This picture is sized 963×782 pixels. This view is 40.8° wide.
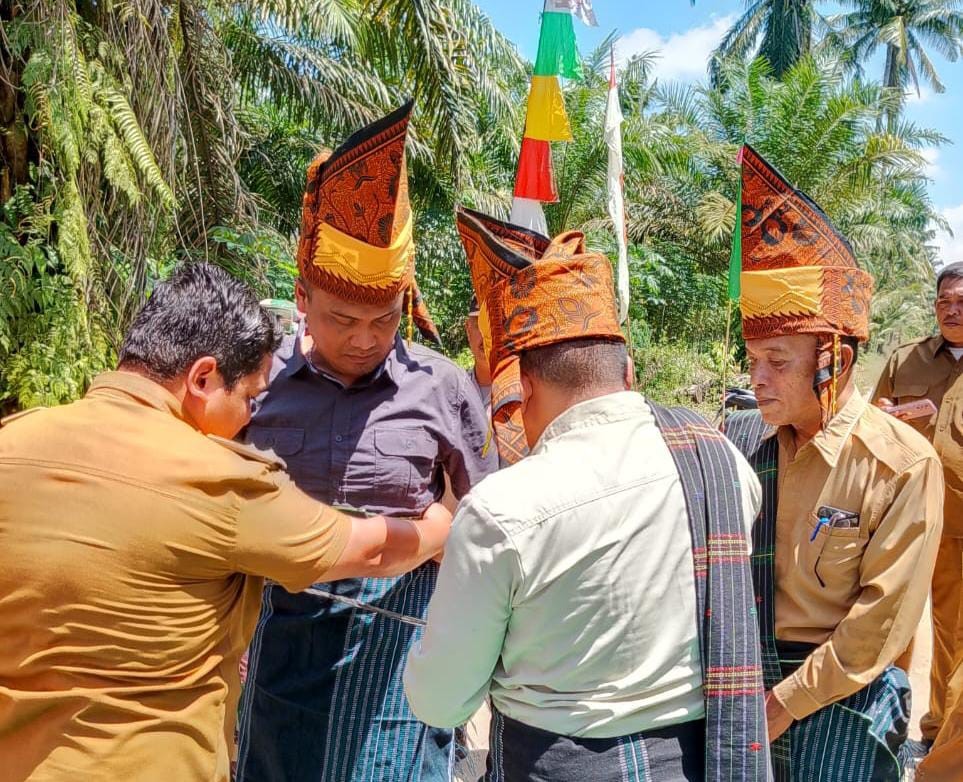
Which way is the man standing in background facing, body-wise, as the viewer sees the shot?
toward the camera

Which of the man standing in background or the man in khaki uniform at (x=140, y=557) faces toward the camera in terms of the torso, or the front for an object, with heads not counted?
the man standing in background

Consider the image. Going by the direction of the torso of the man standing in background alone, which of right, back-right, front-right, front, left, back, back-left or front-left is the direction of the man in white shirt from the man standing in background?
front

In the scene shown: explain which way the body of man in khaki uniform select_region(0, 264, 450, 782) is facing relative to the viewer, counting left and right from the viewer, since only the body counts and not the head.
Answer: facing away from the viewer and to the right of the viewer

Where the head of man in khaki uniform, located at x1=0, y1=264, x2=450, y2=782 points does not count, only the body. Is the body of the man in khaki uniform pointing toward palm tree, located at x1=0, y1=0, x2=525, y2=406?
no

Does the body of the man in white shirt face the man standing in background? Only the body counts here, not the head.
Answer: no

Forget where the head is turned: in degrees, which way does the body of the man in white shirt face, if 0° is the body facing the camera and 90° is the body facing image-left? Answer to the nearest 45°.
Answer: approximately 135°

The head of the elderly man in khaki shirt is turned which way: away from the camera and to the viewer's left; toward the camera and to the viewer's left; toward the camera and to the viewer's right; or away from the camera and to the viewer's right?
toward the camera and to the viewer's left

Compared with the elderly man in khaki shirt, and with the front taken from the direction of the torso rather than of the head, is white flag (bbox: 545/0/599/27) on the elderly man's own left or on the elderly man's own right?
on the elderly man's own right

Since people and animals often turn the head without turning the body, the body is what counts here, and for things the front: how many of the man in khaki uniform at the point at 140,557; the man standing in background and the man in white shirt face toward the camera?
1

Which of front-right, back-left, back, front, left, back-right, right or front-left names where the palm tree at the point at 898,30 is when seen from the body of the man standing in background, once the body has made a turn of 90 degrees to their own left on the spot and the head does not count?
left

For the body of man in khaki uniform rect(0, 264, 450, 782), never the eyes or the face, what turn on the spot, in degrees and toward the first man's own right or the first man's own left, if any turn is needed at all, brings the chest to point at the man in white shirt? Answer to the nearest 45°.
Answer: approximately 45° to the first man's own right

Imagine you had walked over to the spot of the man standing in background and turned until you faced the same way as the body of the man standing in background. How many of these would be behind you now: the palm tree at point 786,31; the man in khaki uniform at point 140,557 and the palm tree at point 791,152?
2

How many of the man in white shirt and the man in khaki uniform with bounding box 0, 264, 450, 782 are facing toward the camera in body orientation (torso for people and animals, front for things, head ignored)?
0

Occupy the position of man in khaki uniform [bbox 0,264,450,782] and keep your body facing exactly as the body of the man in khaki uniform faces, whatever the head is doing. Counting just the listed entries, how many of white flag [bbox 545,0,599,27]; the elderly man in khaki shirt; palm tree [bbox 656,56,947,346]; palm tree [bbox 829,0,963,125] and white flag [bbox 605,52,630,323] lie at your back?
0

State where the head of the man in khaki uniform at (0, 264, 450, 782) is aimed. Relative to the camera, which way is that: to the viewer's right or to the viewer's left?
to the viewer's right

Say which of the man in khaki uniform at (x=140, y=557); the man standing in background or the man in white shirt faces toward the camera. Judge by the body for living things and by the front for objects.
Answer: the man standing in background

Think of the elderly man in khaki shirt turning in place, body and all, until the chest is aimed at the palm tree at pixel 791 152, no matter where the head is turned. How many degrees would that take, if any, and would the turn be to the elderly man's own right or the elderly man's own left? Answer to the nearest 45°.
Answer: approximately 135° to the elderly man's own right

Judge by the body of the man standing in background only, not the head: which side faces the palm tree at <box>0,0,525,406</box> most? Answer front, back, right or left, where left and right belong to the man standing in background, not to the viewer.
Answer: right
